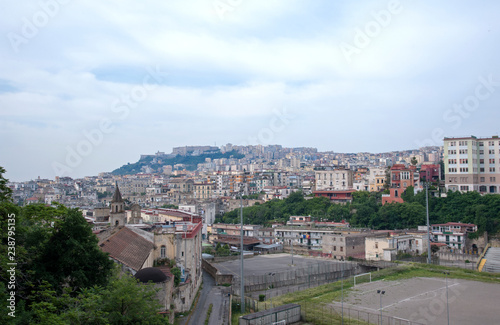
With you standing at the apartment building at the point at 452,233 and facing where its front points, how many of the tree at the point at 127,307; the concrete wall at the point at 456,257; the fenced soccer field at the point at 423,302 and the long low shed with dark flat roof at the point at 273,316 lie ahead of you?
4

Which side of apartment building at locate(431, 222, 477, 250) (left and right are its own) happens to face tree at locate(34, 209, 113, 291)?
front

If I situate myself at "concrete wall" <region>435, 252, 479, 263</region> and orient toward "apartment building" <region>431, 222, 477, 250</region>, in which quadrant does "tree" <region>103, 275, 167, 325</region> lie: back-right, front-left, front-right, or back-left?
back-left

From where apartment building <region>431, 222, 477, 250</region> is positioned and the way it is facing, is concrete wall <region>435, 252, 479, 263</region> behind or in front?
in front

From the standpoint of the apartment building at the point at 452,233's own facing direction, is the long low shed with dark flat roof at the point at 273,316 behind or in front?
in front

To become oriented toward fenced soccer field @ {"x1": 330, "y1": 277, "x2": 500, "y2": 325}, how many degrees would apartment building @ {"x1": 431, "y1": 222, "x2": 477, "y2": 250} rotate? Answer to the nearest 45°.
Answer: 0° — it already faces it

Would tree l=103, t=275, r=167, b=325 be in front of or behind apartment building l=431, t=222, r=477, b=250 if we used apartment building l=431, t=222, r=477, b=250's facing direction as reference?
in front

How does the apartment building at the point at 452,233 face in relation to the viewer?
toward the camera
